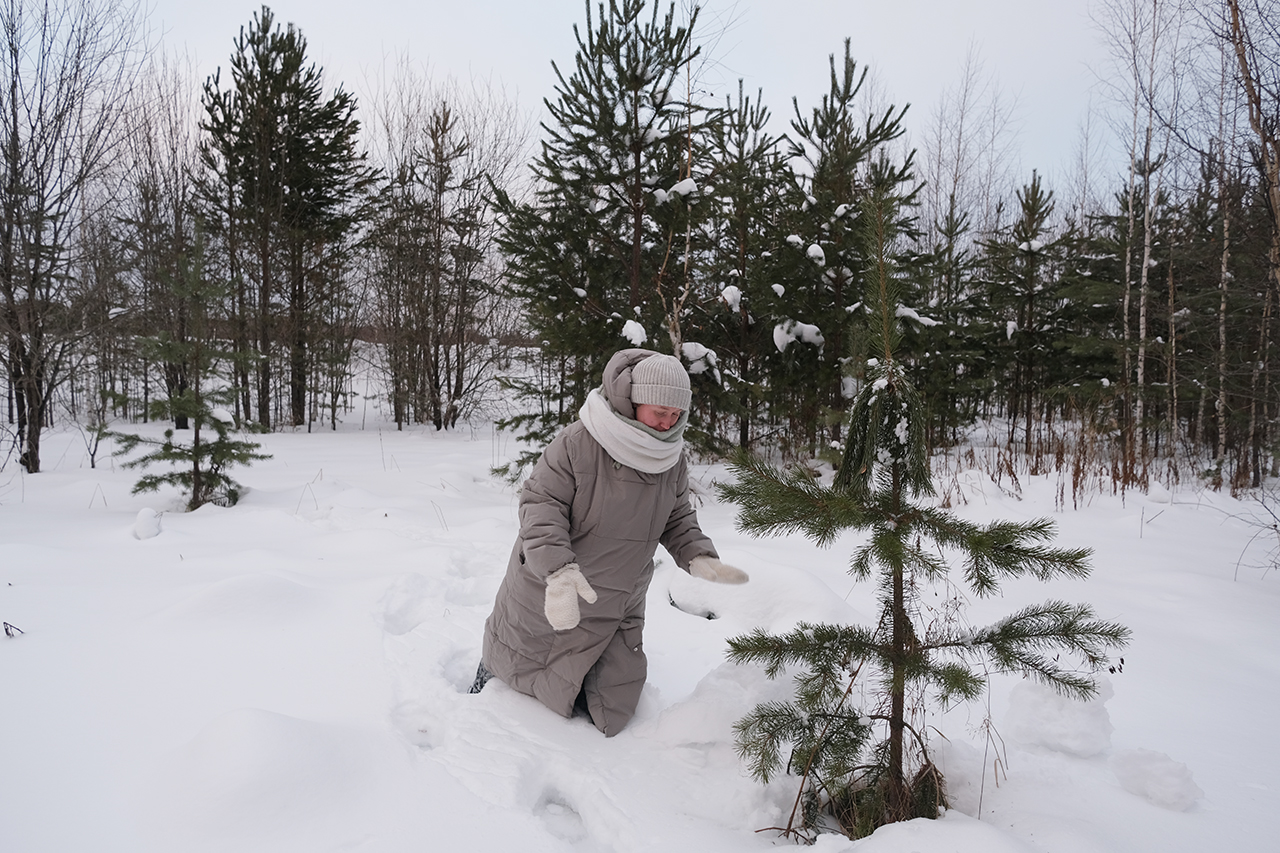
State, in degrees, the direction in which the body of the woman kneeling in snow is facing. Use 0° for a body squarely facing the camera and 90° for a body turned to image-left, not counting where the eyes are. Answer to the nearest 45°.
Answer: approximately 315°

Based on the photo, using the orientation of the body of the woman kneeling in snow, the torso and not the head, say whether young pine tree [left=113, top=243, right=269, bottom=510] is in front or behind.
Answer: behind

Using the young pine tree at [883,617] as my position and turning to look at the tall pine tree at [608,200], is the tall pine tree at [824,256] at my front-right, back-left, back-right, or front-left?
front-right

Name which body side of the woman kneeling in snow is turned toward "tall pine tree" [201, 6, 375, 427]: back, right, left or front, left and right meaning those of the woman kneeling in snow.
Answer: back

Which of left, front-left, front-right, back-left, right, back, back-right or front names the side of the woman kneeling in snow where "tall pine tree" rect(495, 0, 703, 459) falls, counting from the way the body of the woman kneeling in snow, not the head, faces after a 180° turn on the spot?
front-right

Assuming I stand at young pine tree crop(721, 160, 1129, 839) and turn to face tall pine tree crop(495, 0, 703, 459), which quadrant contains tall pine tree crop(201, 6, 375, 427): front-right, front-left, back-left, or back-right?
front-left

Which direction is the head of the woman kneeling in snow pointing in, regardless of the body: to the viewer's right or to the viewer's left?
to the viewer's right

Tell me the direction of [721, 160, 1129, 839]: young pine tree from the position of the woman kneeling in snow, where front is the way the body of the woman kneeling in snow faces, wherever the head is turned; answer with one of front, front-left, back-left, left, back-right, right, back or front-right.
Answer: front

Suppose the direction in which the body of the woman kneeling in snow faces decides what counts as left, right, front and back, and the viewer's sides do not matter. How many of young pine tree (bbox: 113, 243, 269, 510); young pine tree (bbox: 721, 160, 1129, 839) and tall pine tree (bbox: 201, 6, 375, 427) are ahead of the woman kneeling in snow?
1
